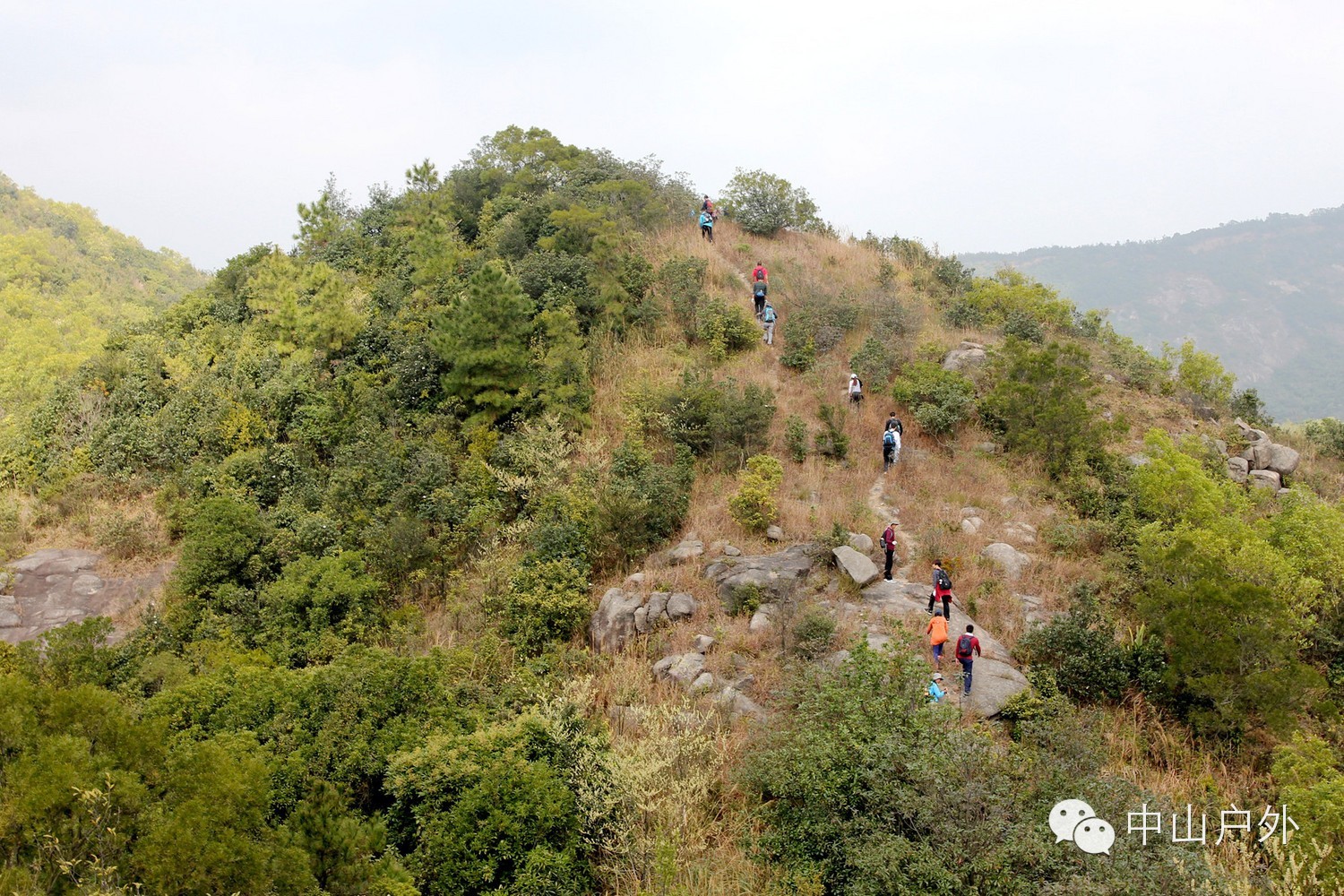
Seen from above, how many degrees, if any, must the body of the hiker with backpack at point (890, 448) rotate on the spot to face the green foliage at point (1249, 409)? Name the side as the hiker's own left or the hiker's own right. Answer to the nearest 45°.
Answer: approximately 45° to the hiker's own right

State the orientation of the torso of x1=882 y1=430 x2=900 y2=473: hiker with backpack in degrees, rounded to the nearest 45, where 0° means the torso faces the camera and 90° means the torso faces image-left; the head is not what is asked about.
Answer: approximately 180°

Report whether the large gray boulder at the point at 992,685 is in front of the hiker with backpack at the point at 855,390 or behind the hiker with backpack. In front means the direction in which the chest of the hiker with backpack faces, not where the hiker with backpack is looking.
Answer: behind

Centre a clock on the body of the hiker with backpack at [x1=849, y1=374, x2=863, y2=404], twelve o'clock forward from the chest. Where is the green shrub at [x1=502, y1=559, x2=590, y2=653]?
The green shrub is roughly at 7 o'clock from the hiker with backpack.

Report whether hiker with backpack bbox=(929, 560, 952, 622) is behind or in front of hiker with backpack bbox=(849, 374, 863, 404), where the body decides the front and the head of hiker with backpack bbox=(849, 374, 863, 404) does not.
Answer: behind

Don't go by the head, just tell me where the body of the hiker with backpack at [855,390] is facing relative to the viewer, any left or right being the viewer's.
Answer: facing away from the viewer

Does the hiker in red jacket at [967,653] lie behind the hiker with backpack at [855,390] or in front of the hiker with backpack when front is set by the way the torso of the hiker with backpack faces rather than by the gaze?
behind

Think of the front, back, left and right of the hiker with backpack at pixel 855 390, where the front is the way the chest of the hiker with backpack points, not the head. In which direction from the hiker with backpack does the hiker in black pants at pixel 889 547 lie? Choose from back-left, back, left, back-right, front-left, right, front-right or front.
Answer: back

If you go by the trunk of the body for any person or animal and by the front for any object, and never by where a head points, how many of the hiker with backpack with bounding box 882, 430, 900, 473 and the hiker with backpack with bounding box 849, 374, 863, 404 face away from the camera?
2

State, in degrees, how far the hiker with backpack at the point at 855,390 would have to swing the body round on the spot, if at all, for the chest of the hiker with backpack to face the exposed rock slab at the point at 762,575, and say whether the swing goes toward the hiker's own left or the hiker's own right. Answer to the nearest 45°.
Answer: approximately 180°

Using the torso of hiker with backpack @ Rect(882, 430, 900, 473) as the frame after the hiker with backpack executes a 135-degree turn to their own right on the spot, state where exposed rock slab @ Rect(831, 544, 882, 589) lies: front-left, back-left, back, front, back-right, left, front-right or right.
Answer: front-right
